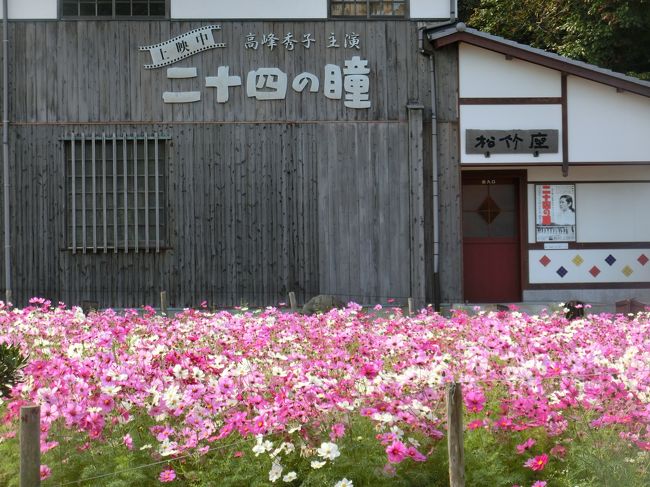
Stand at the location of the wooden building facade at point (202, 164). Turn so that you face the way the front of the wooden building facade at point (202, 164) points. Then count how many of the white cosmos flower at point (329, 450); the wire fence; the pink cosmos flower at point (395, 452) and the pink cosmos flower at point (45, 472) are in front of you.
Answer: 4

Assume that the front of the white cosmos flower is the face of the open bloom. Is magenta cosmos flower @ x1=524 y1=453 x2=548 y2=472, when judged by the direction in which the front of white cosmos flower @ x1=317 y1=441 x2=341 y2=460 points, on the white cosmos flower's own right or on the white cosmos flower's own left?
on the white cosmos flower's own left

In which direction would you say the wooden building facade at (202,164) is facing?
toward the camera

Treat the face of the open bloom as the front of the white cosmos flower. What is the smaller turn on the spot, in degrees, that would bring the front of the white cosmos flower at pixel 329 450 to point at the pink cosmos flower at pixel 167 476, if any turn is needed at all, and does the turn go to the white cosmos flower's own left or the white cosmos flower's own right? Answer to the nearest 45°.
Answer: approximately 90° to the white cosmos flower's own right

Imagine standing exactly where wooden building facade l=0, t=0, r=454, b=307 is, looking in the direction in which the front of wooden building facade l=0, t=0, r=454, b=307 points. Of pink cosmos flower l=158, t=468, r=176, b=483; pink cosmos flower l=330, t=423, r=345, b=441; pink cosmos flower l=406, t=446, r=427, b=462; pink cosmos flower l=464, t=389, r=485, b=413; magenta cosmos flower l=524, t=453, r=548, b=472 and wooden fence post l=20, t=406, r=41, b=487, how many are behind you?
0

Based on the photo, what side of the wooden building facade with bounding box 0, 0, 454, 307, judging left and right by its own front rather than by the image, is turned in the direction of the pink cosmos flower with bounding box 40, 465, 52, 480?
front

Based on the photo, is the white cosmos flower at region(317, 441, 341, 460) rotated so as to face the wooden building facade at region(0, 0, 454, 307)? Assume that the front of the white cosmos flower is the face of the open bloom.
no

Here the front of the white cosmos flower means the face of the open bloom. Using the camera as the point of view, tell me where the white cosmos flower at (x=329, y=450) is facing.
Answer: facing the viewer

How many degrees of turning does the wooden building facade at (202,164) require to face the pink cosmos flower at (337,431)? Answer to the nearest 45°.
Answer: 0° — it already faces it

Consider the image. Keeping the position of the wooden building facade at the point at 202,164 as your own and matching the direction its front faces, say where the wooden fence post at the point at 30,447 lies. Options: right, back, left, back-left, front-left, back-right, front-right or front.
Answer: front

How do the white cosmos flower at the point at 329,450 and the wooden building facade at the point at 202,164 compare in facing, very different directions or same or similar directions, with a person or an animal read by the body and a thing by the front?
same or similar directions

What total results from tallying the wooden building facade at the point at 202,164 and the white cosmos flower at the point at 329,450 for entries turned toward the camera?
2

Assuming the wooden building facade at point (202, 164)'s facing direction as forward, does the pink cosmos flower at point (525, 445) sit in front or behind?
in front

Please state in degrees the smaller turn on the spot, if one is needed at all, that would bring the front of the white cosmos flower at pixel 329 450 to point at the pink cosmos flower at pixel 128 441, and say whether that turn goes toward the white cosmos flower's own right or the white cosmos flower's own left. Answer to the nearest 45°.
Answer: approximately 135° to the white cosmos flower's own right

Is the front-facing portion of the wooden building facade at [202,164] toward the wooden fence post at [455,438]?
yes

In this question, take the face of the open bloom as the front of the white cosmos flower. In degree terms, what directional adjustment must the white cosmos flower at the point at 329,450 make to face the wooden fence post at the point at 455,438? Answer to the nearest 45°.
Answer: approximately 90° to its left

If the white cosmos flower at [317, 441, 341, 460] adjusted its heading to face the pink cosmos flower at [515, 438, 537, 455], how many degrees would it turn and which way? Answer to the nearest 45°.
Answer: approximately 135° to its left
